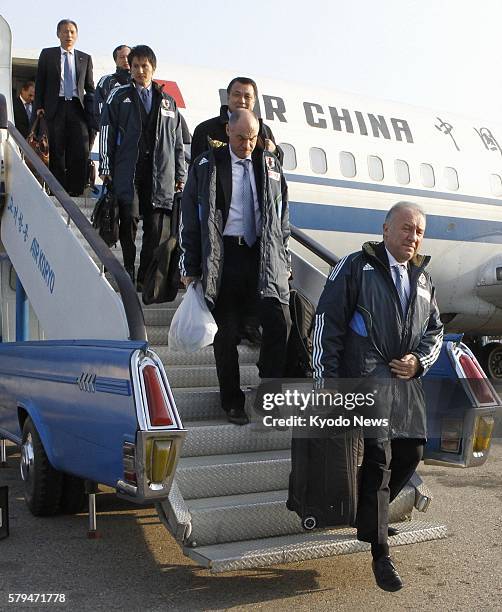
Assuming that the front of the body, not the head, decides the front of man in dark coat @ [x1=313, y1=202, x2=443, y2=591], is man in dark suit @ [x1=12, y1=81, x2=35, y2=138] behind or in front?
behind

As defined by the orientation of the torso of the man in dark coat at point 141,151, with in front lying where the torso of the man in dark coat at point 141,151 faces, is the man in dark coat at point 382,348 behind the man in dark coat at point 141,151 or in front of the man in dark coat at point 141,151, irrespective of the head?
in front

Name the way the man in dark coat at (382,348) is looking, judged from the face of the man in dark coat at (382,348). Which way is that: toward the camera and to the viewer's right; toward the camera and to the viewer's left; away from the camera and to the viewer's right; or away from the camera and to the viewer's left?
toward the camera and to the viewer's right
